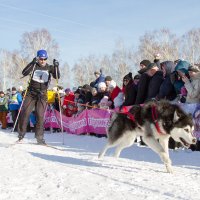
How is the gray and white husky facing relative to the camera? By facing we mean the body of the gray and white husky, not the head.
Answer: to the viewer's right

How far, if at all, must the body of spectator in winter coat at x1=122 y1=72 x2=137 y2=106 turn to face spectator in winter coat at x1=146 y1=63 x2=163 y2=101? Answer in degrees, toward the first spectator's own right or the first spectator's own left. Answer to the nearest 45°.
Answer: approximately 90° to the first spectator's own left

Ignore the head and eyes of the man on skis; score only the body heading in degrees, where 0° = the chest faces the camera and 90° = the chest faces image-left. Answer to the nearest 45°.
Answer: approximately 0°

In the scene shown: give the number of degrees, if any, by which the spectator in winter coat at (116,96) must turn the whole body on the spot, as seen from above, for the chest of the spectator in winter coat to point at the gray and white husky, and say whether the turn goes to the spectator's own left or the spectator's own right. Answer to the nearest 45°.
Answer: approximately 45° to the spectator's own left

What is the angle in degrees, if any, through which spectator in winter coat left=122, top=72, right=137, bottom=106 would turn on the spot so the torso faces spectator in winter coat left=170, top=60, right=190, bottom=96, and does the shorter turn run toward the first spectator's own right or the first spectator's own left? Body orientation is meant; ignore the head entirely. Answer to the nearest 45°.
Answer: approximately 90° to the first spectator's own left

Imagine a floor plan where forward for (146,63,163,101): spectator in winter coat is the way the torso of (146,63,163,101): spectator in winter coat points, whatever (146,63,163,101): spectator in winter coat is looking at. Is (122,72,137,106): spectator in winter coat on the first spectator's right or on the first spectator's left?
on the first spectator's right

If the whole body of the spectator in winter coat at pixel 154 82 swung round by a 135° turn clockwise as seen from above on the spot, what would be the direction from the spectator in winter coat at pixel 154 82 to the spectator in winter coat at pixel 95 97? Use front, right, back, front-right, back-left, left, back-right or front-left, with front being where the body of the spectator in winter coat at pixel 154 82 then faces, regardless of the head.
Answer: front-left

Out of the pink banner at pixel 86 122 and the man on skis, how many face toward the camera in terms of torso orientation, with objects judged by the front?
2

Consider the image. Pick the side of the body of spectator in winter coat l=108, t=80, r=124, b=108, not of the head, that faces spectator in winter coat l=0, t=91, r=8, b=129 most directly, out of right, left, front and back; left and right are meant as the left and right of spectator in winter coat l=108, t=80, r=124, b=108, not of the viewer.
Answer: right

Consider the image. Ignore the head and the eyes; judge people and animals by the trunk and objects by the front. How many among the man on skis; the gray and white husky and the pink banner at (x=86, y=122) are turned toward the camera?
2

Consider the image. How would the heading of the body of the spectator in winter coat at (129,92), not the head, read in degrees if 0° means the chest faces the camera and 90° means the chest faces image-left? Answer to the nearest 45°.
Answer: approximately 45°

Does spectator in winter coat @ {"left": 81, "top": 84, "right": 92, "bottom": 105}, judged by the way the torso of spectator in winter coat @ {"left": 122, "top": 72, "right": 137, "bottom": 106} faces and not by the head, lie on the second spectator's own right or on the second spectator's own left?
on the second spectator's own right

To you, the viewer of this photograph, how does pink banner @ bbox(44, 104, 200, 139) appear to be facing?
facing the viewer

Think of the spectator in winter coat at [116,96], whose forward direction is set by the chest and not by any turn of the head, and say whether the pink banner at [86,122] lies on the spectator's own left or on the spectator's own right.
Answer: on the spectator's own right

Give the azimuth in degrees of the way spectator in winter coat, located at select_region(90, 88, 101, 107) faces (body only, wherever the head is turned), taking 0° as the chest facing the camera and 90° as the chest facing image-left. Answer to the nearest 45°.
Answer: approximately 45°
